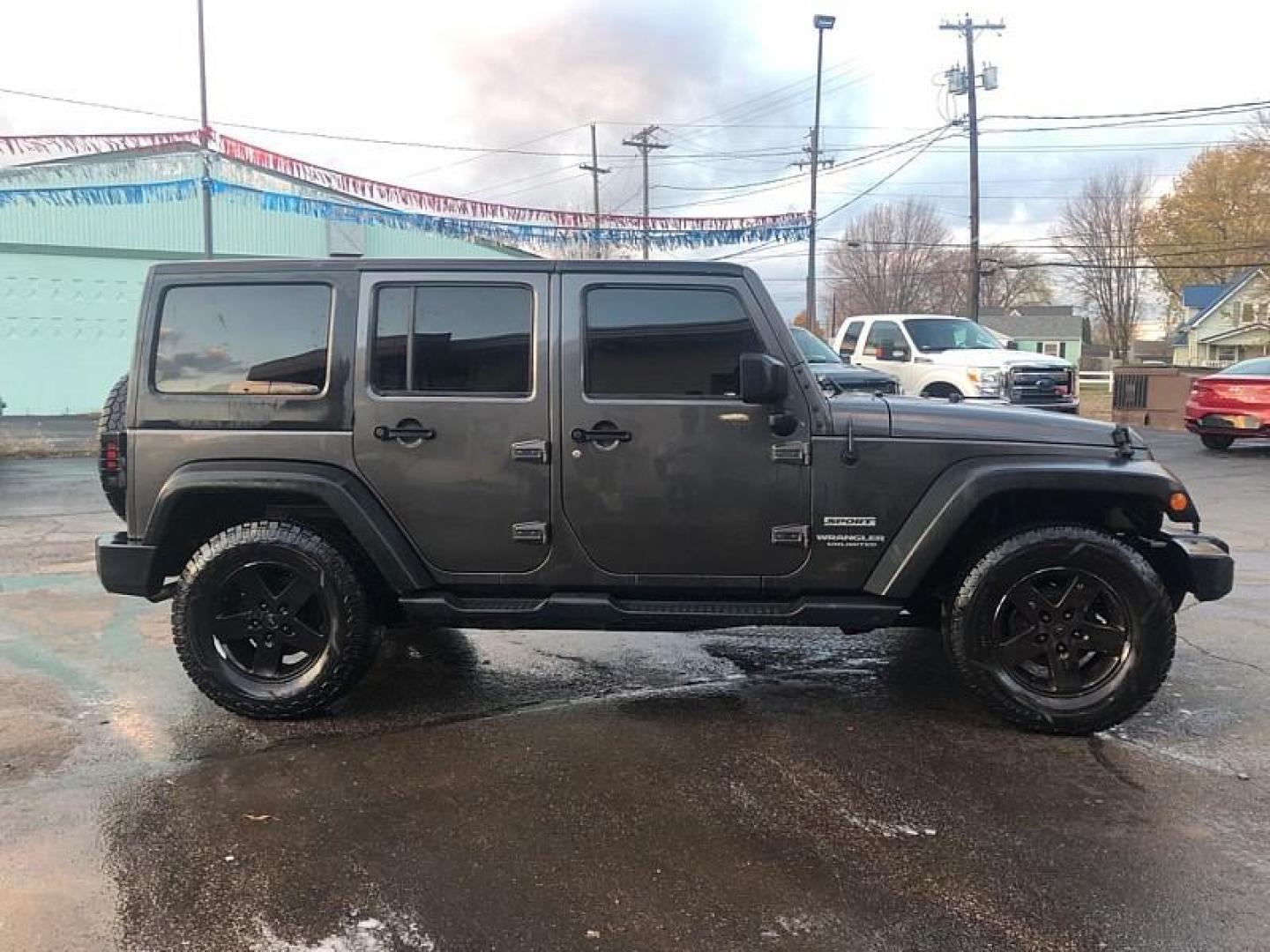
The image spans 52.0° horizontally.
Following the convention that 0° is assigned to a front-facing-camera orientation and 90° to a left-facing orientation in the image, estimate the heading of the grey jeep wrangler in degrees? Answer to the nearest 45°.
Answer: approximately 270°

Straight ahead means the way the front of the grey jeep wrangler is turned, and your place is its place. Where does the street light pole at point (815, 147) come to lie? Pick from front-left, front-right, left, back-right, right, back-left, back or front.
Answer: left

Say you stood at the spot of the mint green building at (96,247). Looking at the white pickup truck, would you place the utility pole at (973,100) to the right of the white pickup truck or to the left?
left

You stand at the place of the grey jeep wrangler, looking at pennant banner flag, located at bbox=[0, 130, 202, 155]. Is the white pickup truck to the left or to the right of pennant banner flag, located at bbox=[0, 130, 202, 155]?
right

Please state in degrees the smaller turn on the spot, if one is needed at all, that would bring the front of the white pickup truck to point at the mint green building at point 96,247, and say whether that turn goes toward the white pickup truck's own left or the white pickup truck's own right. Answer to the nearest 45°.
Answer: approximately 135° to the white pickup truck's own right

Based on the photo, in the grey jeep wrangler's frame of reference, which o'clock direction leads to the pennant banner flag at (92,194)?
The pennant banner flag is roughly at 8 o'clock from the grey jeep wrangler.

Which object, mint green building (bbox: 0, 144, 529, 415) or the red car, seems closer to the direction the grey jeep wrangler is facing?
the red car

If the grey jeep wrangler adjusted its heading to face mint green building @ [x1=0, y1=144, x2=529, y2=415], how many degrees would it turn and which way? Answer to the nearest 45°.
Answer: approximately 135° to its left
